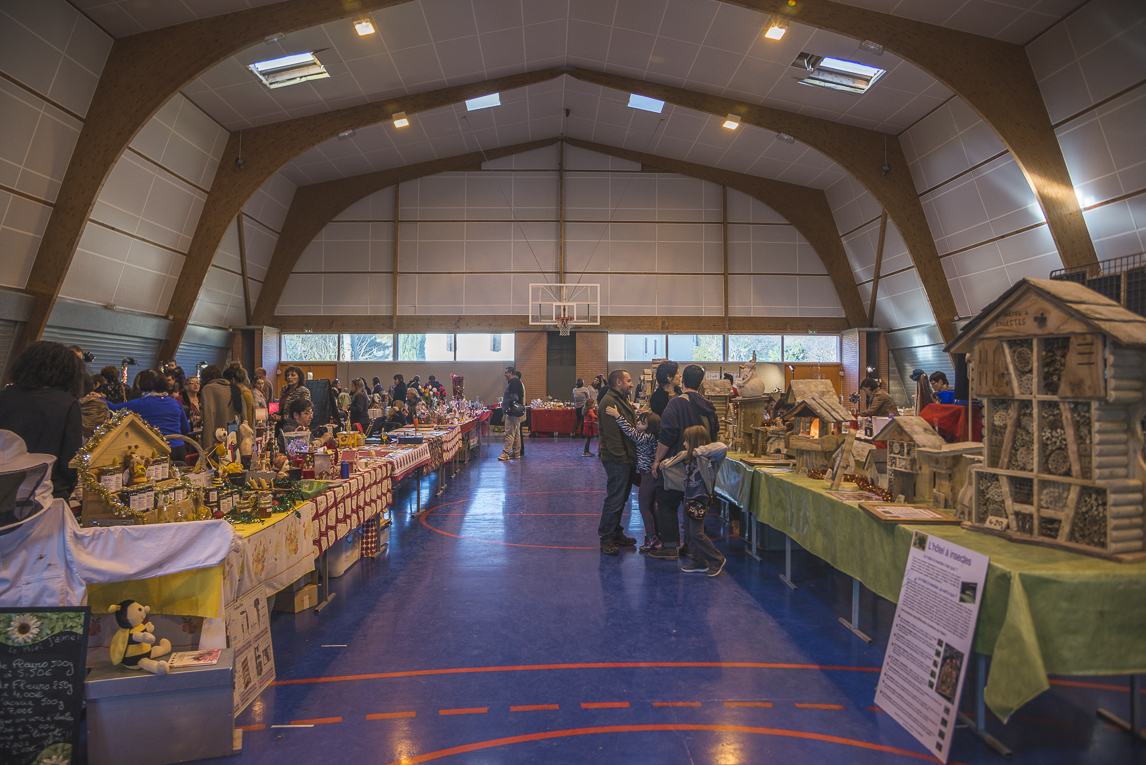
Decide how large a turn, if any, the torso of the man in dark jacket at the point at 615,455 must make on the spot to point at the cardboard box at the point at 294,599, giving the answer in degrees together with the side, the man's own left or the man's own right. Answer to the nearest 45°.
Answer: approximately 135° to the man's own right

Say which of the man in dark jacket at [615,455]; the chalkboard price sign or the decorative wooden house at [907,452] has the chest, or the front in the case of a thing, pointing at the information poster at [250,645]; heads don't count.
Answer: the decorative wooden house

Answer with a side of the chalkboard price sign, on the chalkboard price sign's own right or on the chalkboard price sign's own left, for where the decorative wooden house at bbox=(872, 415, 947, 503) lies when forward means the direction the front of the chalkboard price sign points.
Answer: on the chalkboard price sign's own left

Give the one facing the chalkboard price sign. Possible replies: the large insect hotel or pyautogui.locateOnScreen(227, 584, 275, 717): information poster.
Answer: the large insect hotel

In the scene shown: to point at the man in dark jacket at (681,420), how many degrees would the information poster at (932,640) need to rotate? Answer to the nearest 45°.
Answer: approximately 90° to its right

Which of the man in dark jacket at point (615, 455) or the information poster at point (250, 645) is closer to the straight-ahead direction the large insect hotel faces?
the information poster

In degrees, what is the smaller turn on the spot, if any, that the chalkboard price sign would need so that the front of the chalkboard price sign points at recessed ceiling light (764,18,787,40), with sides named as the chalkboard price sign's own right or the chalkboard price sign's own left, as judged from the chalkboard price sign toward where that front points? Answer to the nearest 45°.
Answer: approximately 90° to the chalkboard price sign's own left

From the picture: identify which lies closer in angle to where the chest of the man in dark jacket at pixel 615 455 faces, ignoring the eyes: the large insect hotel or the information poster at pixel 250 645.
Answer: the large insect hotel

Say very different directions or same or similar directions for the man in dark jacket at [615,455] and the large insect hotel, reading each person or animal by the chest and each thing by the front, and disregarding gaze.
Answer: very different directions

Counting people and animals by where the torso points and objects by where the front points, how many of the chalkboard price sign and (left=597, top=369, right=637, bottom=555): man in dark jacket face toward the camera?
1

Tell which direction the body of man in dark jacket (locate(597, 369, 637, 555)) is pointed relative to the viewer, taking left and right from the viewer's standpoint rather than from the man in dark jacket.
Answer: facing to the right of the viewer

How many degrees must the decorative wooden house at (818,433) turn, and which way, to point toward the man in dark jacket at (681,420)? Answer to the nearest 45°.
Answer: approximately 45° to its right
